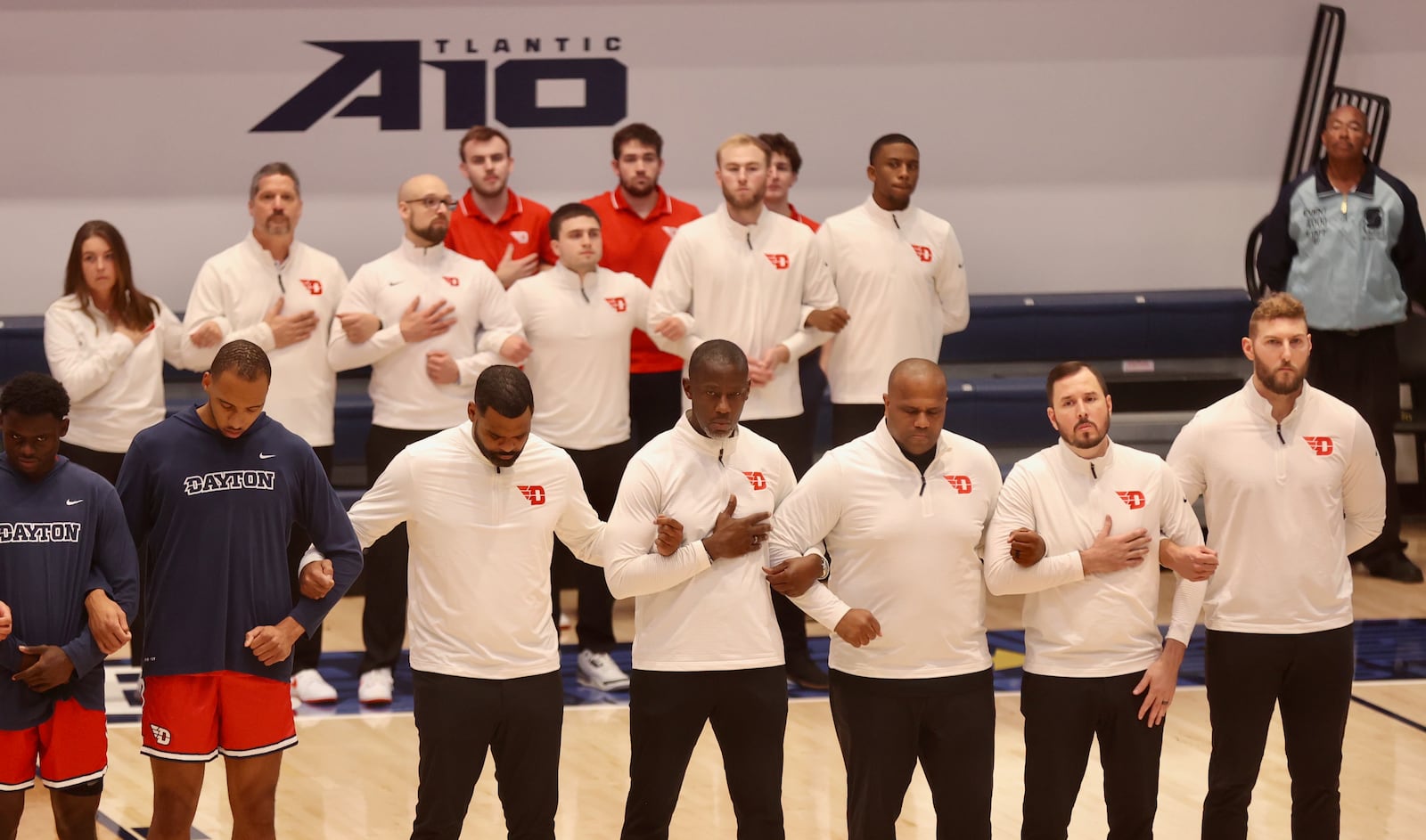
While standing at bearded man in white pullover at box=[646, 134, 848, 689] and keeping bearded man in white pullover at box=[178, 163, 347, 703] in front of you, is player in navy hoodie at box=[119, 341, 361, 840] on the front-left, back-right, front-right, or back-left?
front-left

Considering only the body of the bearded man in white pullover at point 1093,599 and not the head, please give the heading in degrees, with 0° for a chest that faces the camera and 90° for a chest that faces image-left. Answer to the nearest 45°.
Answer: approximately 0°

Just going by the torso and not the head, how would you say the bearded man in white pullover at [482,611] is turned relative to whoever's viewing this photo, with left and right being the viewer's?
facing the viewer

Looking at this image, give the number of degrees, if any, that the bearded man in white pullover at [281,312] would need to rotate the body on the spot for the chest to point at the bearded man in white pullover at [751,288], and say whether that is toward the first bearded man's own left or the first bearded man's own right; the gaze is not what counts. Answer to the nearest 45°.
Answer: approximately 90° to the first bearded man's own left

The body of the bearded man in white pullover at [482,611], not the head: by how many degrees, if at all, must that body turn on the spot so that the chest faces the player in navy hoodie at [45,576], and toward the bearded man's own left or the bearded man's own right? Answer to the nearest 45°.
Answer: approximately 90° to the bearded man's own right

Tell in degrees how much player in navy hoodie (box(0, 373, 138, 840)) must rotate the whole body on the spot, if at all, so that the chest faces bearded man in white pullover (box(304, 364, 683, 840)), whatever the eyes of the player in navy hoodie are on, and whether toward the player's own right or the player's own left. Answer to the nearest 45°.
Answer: approximately 90° to the player's own left

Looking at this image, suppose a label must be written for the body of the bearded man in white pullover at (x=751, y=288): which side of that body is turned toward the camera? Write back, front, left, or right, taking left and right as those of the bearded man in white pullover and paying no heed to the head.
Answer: front

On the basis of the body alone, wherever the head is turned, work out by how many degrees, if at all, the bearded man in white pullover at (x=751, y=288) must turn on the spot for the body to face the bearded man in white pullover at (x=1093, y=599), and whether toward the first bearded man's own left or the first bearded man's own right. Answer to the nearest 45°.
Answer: approximately 45° to the first bearded man's own left

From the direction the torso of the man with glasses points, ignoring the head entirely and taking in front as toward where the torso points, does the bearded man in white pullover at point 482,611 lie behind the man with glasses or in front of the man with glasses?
in front

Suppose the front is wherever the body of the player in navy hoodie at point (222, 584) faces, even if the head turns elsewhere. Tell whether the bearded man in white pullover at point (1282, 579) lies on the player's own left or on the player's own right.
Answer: on the player's own left

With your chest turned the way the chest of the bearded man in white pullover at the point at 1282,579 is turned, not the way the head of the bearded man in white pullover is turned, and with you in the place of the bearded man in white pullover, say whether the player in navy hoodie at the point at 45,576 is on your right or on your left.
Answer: on your right

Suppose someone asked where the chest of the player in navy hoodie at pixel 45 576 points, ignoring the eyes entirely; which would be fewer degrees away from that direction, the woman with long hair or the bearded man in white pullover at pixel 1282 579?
the bearded man in white pullover
